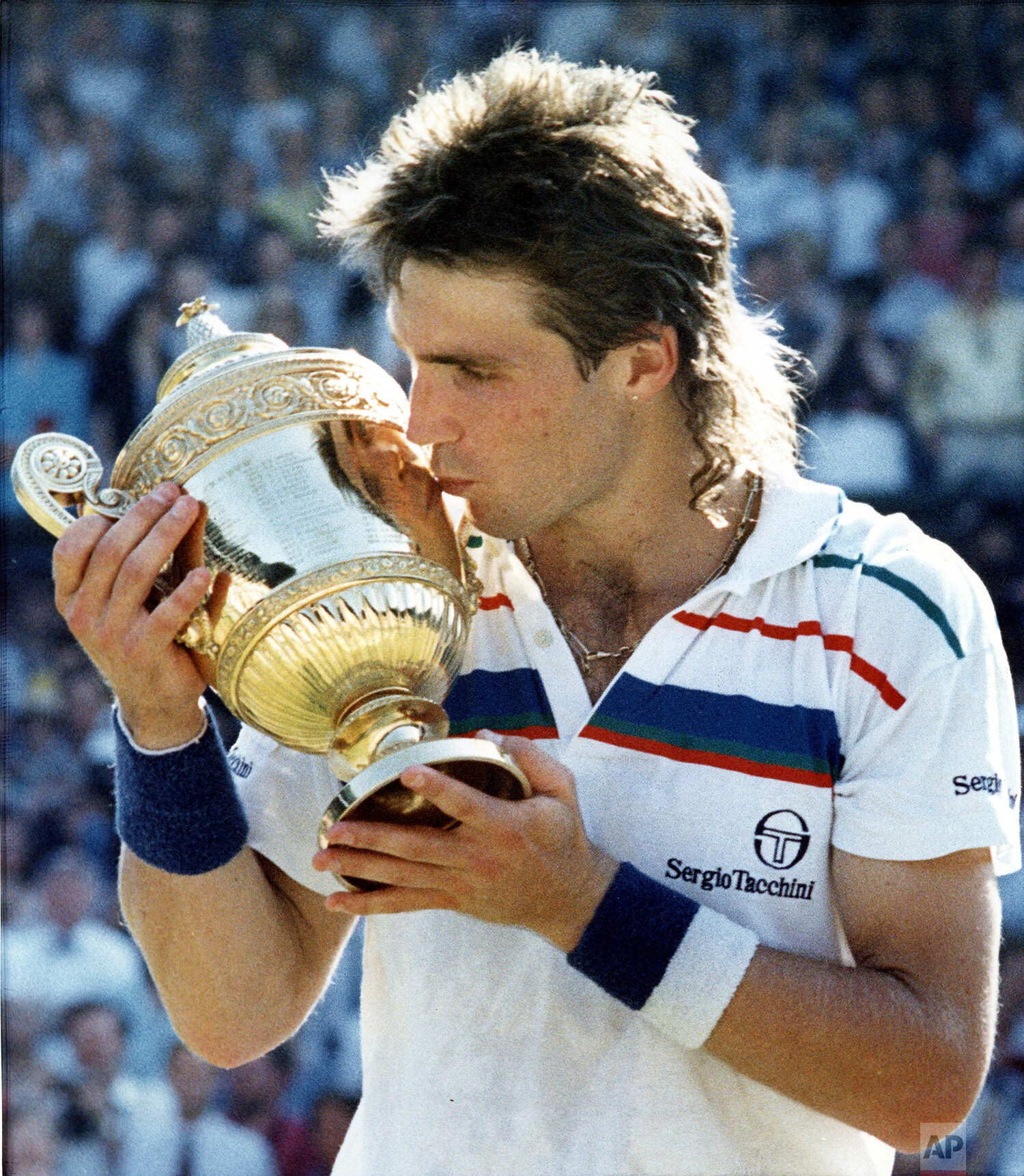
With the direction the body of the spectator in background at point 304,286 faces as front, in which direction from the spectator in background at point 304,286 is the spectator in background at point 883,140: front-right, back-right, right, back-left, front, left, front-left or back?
back-left

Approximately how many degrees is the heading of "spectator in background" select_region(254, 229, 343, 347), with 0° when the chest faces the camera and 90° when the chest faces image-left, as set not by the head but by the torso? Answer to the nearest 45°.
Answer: approximately 45°

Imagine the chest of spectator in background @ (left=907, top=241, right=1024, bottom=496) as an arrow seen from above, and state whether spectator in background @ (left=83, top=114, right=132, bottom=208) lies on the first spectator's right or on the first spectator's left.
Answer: on the first spectator's right

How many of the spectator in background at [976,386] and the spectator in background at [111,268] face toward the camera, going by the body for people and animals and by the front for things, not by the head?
2

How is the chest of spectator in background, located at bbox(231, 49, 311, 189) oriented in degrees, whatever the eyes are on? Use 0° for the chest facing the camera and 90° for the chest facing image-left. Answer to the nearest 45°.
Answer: approximately 0°

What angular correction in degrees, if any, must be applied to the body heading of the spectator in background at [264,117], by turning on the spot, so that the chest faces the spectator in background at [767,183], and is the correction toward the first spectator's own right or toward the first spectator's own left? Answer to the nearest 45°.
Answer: approximately 45° to the first spectator's own left
